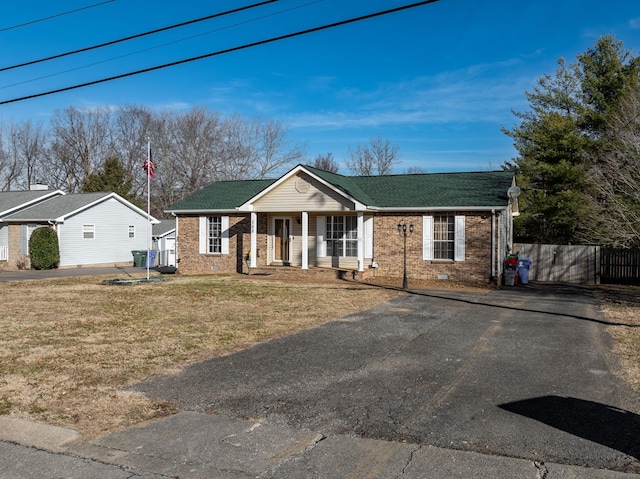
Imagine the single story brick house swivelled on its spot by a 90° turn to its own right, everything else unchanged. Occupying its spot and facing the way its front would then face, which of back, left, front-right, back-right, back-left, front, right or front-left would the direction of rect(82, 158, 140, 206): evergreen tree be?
front-right

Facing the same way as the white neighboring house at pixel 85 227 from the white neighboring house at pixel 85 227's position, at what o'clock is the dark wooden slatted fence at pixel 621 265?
The dark wooden slatted fence is roughly at 9 o'clock from the white neighboring house.

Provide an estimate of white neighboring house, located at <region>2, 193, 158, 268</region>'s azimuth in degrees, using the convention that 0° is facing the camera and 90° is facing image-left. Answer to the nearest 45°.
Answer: approximately 45°

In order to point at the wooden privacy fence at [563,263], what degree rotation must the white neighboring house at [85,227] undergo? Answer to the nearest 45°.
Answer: approximately 90° to its left

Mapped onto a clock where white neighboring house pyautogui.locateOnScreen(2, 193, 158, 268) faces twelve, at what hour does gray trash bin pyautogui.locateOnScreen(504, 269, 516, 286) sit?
The gray trash bin is roughly at 9 o'clock from the white neighboring house.

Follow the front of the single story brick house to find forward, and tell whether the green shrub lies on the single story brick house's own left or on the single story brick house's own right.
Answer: on the single story brick house's own right

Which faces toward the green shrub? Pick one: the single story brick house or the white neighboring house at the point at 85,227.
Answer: the white neighboring house

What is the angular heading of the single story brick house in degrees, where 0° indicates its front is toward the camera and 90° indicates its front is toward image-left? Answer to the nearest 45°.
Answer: approximately 0°

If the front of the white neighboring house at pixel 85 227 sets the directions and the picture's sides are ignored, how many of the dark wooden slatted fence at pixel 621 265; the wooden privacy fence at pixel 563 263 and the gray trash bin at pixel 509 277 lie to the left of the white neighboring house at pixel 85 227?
3

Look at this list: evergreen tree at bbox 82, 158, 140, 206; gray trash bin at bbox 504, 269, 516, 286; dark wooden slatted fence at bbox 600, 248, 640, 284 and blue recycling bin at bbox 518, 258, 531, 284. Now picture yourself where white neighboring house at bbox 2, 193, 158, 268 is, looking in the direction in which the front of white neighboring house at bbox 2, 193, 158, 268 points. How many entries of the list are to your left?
3
